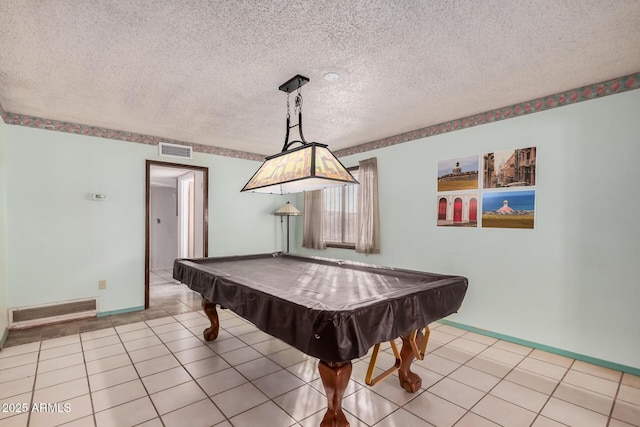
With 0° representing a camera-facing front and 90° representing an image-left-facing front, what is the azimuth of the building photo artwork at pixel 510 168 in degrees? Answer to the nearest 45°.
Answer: approximately 45°

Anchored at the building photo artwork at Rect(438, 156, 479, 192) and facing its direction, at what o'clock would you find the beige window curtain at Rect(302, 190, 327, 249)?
The beige window curtain is roughly at 2 o'clock from the building photo artwork.

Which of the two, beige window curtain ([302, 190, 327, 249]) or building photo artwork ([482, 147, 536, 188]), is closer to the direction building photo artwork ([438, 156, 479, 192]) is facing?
the beige window curtain

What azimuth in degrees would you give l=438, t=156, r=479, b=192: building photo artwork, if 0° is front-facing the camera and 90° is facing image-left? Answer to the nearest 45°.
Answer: approximately 45°

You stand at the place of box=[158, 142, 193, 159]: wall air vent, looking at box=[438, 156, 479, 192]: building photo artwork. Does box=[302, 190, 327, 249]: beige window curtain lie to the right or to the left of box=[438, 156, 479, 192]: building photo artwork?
left

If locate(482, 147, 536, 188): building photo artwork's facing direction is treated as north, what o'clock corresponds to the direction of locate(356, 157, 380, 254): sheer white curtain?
The sheer white curtain is roughly at 2 o'clock from the building photo artwork.

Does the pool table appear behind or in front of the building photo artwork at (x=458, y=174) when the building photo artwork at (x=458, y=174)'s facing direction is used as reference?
in front

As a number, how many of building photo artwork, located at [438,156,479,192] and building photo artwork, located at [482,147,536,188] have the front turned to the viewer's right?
0

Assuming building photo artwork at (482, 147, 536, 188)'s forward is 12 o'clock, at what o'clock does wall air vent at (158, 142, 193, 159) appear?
The wall air vent is roughly at 1 o'clock from the building photo artwork.

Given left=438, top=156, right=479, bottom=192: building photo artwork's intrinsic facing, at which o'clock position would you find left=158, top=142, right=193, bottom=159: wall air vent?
The wall air vent is roughly at 1 o'clock from the building photo artwork.
